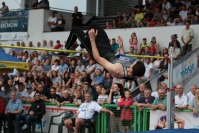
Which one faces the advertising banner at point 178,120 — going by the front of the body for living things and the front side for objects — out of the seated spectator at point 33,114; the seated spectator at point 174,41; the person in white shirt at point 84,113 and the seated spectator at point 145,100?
the seated spectator at point 174,41

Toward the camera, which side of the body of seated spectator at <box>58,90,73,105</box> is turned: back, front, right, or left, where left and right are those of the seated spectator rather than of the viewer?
front

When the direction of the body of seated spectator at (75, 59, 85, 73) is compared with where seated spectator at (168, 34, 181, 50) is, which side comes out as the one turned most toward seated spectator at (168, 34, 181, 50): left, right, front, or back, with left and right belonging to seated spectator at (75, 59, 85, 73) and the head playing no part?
left

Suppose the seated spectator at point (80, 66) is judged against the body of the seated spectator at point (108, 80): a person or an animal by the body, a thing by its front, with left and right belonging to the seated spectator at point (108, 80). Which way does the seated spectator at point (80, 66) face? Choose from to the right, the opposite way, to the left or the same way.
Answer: the same way

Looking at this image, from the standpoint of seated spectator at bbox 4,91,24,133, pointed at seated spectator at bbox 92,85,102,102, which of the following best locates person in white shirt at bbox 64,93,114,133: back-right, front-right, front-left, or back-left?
front-right

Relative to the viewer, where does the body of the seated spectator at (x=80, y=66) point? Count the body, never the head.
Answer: toward the camera

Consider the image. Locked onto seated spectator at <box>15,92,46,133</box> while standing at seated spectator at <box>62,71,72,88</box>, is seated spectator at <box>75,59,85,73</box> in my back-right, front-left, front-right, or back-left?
back-left

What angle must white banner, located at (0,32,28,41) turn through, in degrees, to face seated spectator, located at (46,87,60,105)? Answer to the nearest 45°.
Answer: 0° — it already faces them

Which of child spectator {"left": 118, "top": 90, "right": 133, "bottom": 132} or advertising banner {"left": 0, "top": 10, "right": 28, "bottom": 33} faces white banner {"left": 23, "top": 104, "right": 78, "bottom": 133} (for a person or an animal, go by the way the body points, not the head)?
the advertising banner

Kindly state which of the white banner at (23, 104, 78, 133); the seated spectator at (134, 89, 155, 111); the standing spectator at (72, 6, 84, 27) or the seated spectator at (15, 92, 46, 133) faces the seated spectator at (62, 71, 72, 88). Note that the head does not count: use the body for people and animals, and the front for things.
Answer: the standing spectator

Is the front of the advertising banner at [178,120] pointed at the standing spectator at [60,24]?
no

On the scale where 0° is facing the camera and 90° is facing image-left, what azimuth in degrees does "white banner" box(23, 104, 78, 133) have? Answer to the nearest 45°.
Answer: approximately 0°

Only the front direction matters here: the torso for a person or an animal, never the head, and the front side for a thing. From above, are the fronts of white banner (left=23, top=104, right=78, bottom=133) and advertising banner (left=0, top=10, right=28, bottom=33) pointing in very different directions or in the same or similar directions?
same or similar directions

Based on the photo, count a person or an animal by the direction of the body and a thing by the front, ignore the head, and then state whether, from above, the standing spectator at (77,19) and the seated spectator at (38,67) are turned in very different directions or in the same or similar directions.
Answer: same or similar directions
